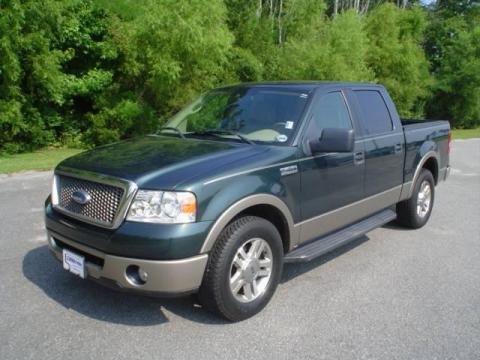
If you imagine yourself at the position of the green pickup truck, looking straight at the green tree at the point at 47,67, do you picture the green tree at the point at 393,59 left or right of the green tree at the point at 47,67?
right

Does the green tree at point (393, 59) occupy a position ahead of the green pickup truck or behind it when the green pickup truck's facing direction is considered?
behind

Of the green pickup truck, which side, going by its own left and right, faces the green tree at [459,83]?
back

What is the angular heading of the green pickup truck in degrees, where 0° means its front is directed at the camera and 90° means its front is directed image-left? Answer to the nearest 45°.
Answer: approximately 45°

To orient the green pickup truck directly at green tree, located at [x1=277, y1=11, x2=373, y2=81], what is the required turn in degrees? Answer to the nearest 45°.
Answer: approximately 135° to its right

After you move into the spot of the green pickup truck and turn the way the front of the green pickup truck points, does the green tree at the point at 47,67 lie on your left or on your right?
on your right
